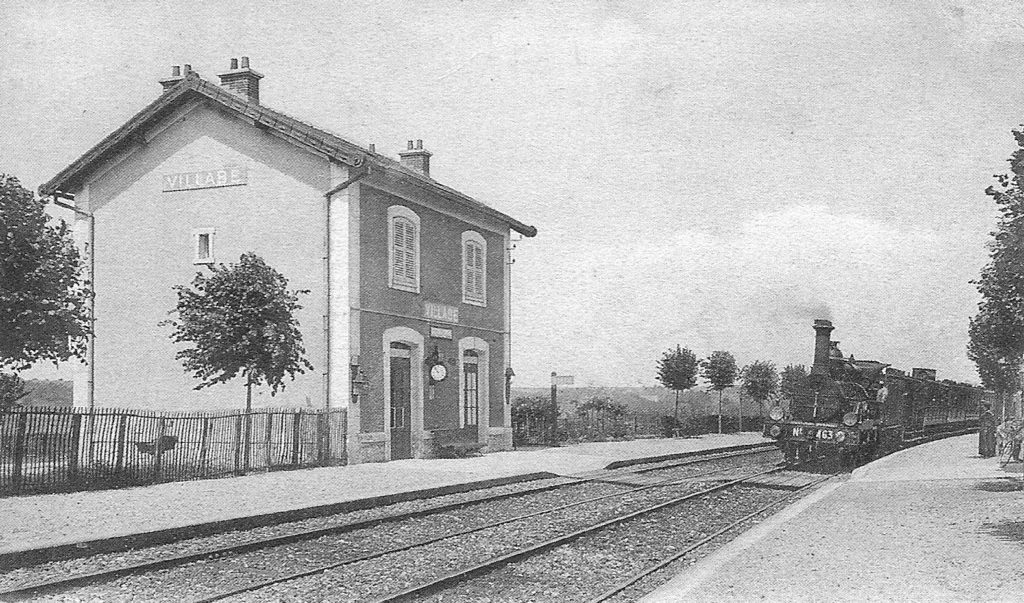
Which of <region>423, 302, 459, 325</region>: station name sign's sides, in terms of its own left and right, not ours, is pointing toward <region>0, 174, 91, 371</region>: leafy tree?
right

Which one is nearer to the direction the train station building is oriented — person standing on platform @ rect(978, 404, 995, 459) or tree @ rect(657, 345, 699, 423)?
the person standing on platform

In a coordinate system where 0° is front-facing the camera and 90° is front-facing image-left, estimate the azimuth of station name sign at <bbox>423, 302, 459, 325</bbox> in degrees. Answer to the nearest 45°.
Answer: approximately 315°

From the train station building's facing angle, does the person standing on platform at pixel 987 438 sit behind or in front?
in front
